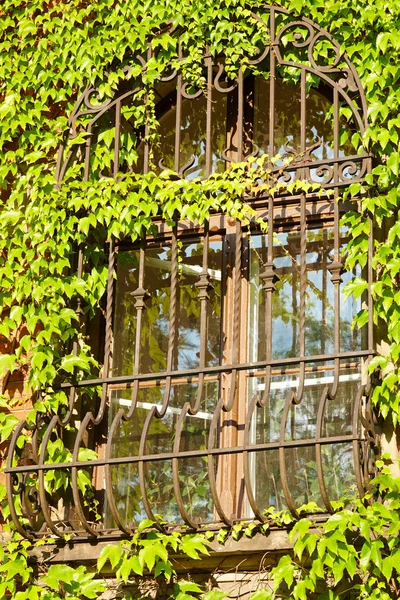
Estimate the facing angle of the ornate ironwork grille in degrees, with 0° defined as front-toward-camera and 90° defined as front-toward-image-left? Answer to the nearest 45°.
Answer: approximately 45°
